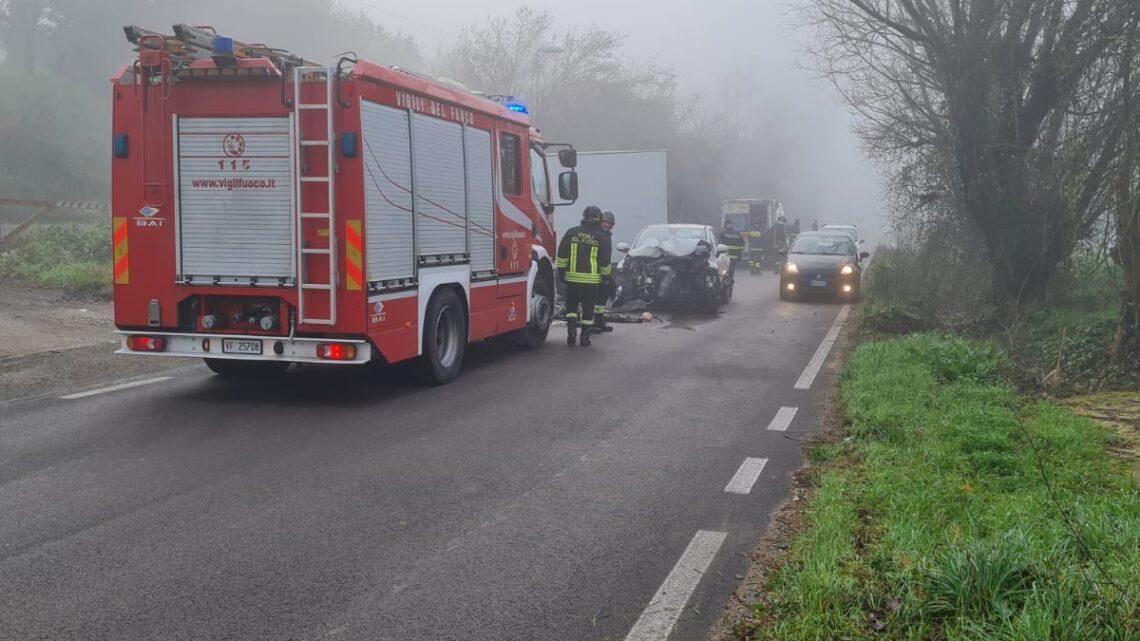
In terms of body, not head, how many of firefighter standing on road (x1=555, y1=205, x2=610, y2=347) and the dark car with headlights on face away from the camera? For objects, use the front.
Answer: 1

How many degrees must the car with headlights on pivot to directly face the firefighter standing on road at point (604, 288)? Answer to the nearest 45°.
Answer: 0° — it already faces them

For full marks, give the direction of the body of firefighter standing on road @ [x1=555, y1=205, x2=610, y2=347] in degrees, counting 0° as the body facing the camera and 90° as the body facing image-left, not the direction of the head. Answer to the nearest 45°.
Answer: approximately 180°

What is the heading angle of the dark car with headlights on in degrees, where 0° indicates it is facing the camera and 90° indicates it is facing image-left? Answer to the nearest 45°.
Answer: approximately 0°

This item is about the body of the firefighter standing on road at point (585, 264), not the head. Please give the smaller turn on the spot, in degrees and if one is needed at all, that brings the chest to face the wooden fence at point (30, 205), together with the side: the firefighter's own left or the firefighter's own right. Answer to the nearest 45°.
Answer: approximately 45° to the firefighter's own left

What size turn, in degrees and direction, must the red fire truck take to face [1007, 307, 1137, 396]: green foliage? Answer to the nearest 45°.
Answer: approximately 45° to its right

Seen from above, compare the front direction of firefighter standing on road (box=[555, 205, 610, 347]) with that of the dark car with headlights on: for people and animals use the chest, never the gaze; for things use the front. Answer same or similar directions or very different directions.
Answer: very different directions

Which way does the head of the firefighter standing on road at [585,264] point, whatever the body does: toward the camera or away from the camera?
away from the camera

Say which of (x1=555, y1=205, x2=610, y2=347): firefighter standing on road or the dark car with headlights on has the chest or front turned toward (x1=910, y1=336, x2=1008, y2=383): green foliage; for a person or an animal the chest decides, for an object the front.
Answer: the dark car with headlights on

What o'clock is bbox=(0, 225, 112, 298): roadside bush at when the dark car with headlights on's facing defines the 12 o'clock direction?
The roadside bush is roughly at 2 o'clock from the dark car with headlights on.

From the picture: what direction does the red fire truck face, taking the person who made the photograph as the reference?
facing away from the viewer and to the right of the viewer
